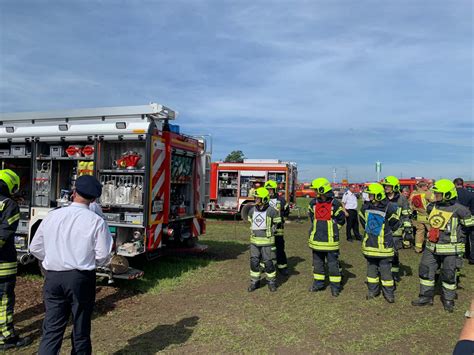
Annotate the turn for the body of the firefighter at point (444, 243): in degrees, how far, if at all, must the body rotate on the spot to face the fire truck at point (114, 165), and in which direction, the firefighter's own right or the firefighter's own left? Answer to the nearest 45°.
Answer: approximately 45° to the firefighter's own right

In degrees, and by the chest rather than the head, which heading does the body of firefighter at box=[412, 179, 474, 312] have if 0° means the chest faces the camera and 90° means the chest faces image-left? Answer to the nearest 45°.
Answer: approximately 45°

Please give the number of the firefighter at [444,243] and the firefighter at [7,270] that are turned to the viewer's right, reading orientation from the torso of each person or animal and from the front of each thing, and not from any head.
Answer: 1

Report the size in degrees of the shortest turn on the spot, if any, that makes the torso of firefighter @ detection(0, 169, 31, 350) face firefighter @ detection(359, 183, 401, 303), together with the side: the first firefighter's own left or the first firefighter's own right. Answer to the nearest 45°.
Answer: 0° — they already face them

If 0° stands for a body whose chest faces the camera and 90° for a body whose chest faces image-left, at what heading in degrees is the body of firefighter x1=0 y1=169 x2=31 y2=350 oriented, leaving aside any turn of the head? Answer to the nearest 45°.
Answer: approximately 270°
